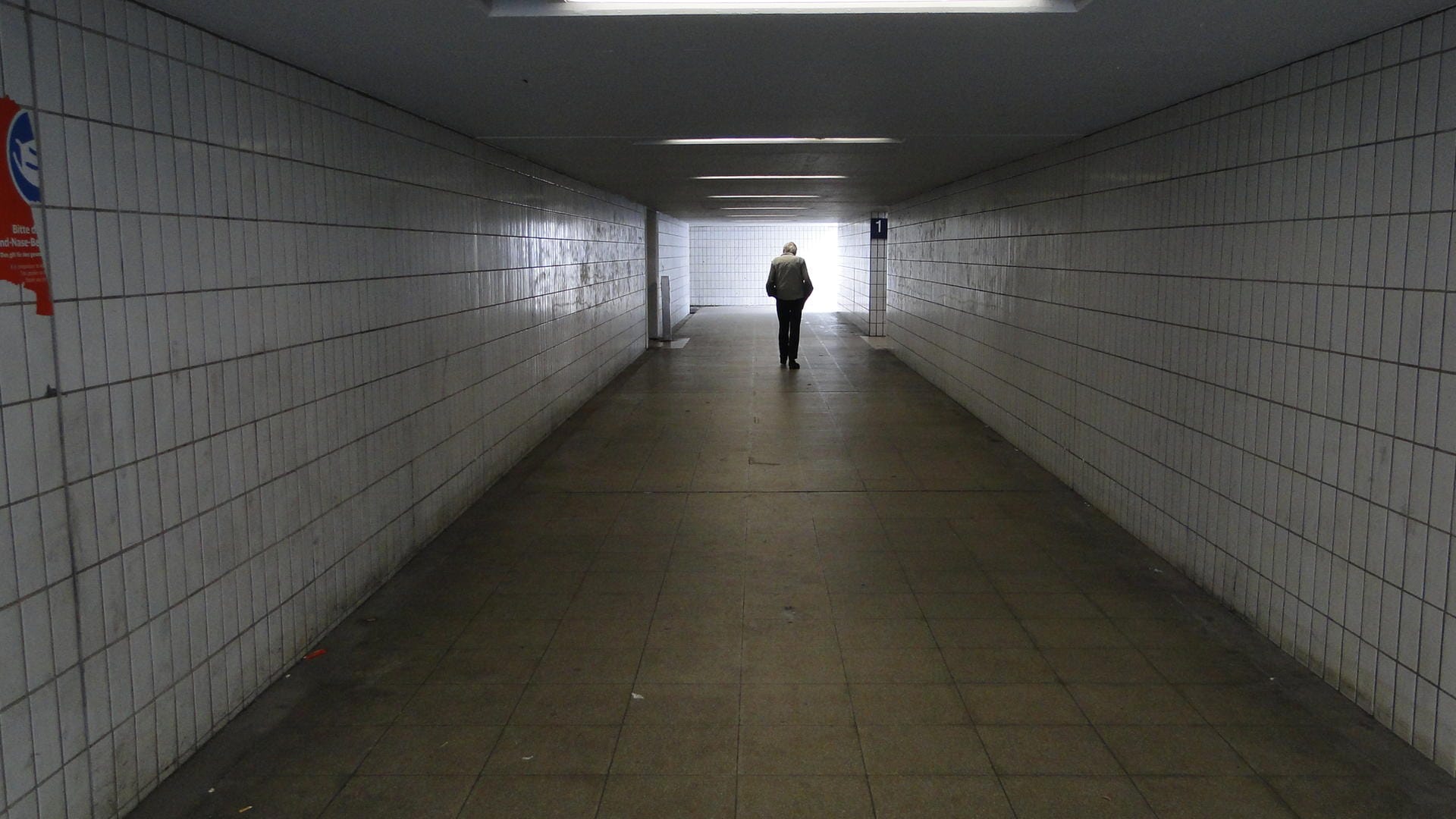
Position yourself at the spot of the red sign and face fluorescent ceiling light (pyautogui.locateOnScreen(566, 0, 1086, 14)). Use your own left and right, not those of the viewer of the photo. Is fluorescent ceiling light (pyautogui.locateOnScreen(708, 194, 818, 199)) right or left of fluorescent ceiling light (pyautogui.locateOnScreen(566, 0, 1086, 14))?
left

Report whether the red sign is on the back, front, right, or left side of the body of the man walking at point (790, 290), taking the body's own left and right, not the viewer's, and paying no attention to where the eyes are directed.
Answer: back

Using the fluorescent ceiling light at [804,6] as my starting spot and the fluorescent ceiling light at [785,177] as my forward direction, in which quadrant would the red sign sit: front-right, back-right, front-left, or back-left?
back-left

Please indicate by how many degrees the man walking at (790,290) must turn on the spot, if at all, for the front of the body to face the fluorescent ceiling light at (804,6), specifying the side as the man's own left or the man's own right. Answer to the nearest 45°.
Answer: approximately 180°

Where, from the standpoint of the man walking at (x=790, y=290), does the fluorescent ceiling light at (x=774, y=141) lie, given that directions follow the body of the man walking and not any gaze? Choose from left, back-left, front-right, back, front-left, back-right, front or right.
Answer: back

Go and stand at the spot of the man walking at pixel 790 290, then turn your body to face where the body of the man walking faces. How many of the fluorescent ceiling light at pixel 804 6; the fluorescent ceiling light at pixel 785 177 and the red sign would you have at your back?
3

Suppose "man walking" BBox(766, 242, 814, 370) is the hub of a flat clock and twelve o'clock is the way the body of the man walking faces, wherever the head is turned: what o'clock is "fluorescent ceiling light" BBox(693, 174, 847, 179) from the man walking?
The fluorescent ceiling light is roughly at 6 o'clock from the man walking.

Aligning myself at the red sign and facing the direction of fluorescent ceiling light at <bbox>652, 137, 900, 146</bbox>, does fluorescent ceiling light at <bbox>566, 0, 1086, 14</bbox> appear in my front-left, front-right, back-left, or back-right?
front-right

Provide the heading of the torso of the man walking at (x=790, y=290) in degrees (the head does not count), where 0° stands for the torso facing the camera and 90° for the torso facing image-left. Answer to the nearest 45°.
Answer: approximately 180°
